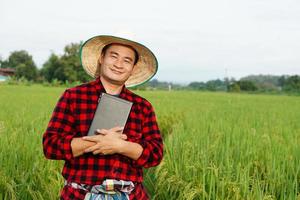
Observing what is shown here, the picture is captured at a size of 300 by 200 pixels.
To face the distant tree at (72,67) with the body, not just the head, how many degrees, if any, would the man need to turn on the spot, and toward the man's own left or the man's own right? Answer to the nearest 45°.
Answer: approximately 180°

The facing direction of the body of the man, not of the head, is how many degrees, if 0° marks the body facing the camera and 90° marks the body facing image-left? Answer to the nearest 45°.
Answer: approximately 0°

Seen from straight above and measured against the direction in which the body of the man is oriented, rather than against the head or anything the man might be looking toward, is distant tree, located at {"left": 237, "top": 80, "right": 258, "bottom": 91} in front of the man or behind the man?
behind

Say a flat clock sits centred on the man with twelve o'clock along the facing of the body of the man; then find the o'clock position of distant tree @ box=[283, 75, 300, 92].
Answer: The distant tree is roughly at 7 o'clock from the man.

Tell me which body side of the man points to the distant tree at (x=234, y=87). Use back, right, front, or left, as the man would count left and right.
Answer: back

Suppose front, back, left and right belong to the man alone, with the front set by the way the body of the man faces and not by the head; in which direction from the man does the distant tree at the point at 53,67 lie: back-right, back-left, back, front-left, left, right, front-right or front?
back

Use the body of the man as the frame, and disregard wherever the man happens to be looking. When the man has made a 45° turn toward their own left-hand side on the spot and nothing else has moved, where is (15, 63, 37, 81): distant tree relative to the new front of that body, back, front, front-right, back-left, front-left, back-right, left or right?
back-left
